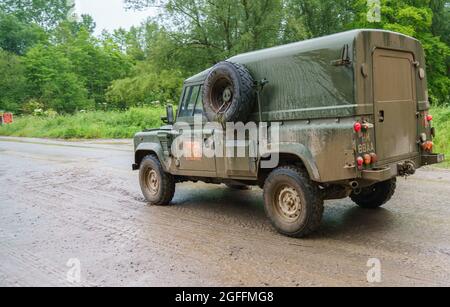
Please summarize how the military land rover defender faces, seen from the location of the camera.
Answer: facing away from the viewer and to the left of the viewer
